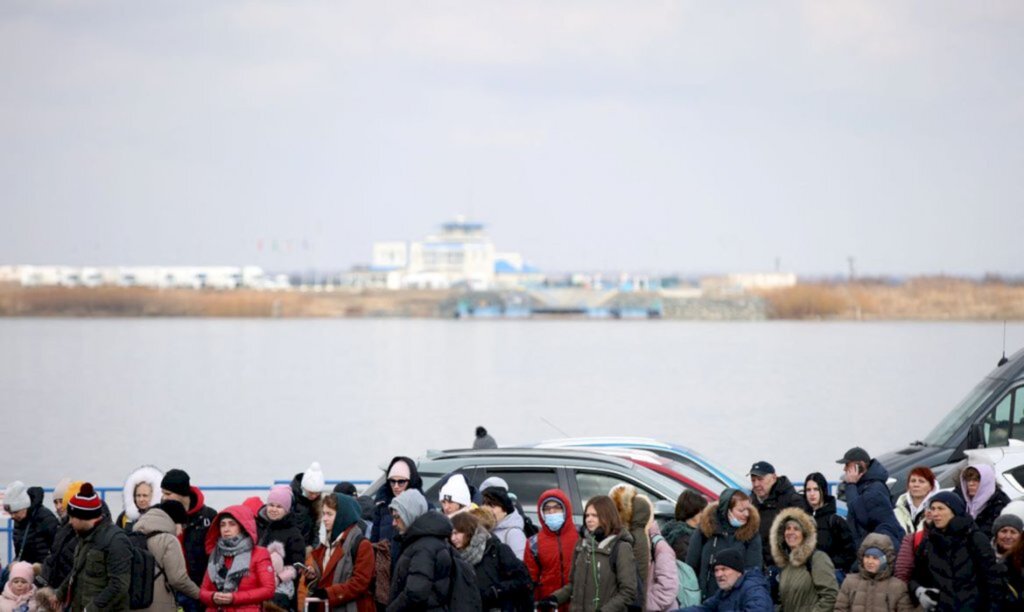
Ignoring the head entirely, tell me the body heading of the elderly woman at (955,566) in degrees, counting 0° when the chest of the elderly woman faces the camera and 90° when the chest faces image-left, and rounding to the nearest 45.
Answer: approximately 45°

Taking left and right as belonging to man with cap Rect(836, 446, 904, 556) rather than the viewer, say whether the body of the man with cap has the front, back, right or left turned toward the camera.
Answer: left

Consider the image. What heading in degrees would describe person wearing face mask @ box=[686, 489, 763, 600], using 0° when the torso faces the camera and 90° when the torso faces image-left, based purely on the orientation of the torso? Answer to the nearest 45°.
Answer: approximately 315°

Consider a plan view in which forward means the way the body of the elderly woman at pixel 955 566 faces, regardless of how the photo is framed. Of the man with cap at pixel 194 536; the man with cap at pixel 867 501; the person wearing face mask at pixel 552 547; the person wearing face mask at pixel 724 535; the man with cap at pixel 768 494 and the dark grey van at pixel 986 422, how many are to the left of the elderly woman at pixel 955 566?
0

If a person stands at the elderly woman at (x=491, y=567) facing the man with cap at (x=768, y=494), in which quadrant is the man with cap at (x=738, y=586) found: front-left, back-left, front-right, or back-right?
front-right

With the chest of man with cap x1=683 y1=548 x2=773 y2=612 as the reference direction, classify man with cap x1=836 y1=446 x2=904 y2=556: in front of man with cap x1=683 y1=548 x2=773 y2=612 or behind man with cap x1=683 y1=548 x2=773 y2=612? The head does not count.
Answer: behind

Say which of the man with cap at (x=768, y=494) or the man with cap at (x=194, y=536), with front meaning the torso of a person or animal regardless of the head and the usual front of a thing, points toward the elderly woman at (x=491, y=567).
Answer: the man with cap at (x=768, y=494)

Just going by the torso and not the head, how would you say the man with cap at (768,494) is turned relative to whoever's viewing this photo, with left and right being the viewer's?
facing the viewer and to the left of the viewer
